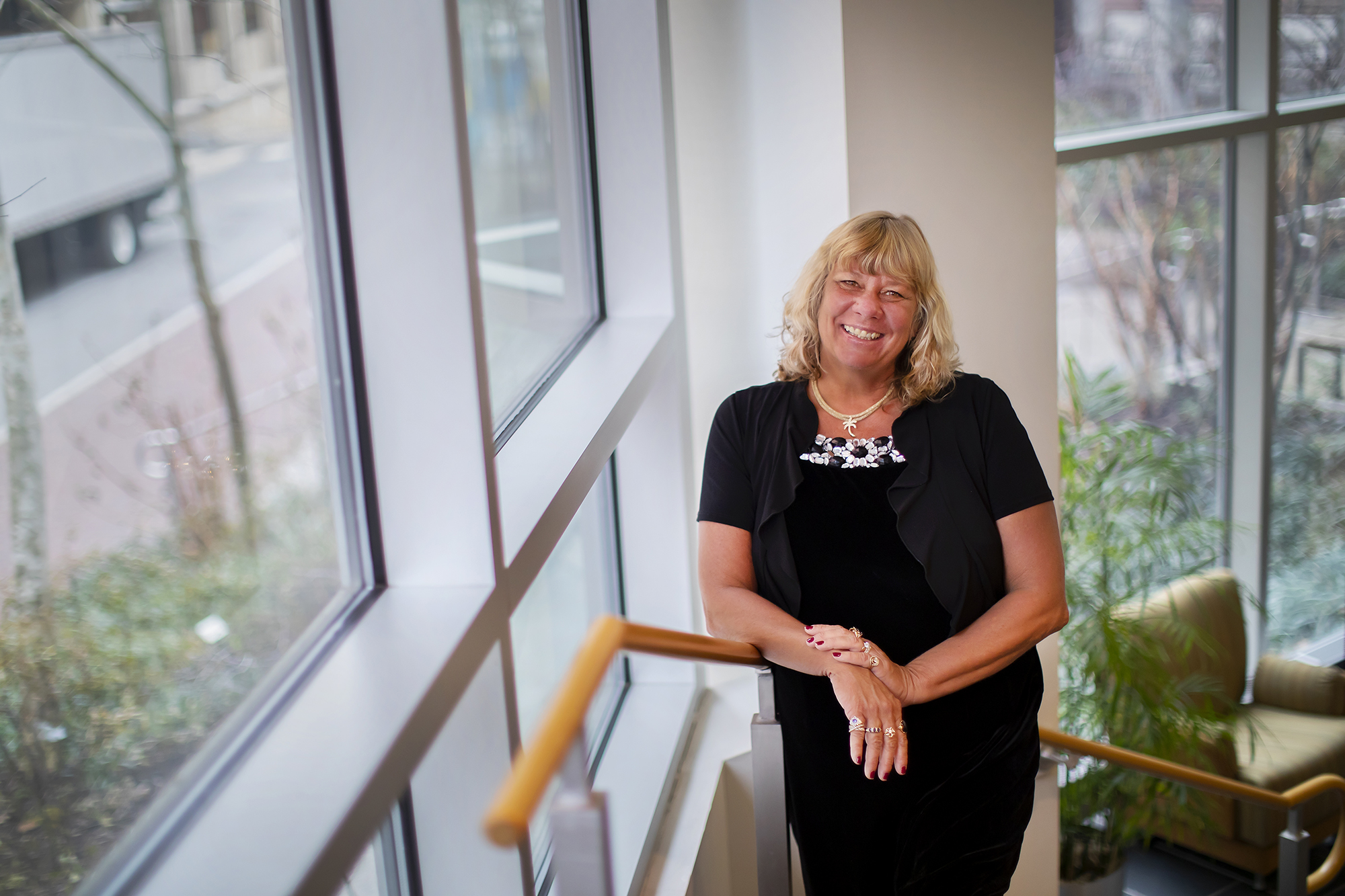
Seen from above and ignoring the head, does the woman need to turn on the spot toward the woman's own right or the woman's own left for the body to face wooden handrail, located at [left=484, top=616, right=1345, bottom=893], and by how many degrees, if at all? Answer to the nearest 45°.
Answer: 0° — they already face it

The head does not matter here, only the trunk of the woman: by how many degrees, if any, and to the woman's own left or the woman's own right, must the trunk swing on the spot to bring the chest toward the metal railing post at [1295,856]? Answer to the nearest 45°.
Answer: approximately 135° to the woman's own left

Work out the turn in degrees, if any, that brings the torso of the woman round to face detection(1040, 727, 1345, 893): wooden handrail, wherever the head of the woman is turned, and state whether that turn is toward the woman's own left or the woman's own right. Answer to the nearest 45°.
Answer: approximately 135° to the woman's own left

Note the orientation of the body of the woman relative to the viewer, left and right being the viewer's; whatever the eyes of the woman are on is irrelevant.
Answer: facing the viewer

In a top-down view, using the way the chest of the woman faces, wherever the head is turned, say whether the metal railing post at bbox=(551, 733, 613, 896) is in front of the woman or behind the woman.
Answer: in front

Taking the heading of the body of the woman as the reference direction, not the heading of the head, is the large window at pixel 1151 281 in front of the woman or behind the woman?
behind
